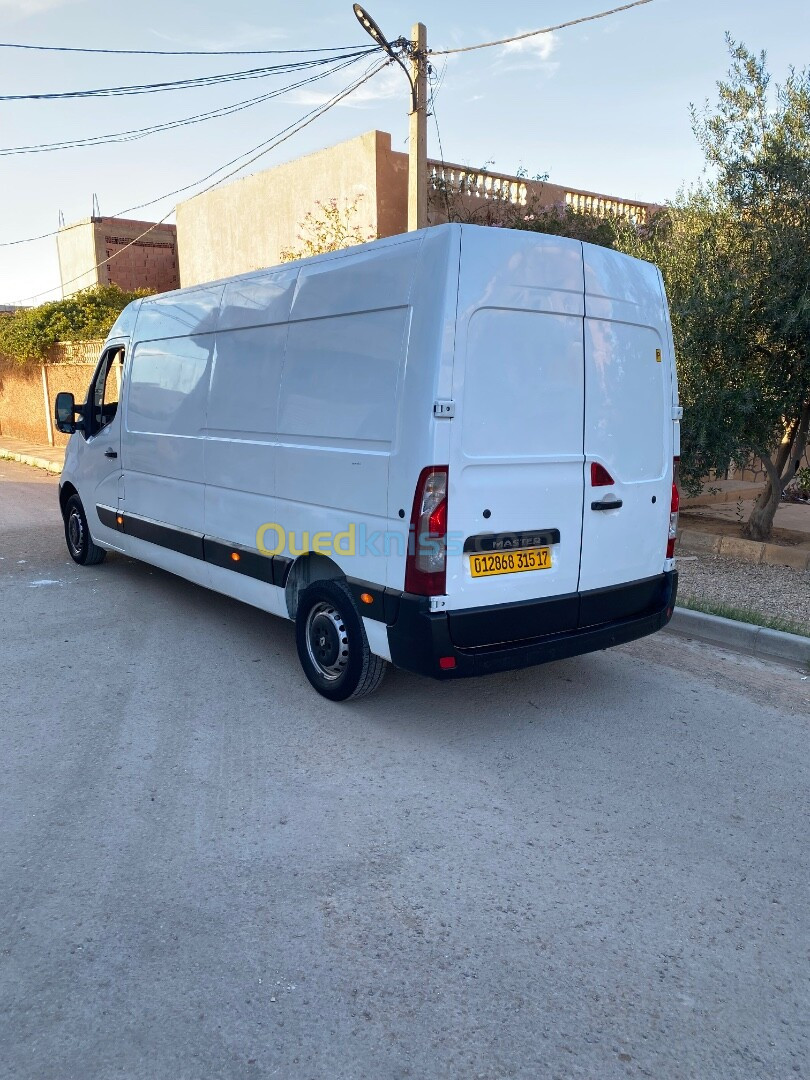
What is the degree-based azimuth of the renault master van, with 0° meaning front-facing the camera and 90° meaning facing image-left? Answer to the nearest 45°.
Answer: approximately 135°

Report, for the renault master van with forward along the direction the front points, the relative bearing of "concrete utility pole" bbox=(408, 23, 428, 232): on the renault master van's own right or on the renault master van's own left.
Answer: on the renault master van's own right

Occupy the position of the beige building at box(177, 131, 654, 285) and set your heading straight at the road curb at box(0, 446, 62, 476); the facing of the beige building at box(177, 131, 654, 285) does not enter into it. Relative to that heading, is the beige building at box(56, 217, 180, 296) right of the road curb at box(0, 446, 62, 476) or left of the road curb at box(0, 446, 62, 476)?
right
